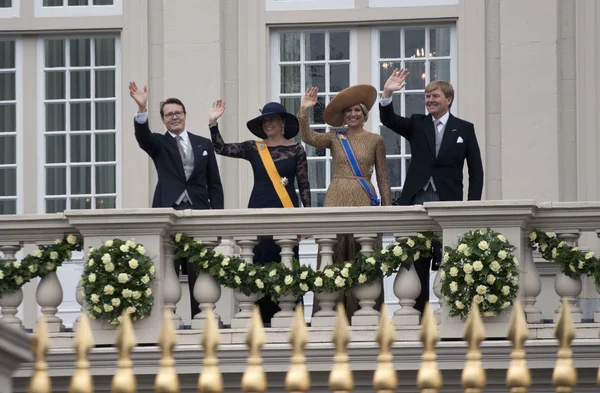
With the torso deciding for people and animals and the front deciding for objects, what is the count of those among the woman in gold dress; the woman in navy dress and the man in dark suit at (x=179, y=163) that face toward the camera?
3

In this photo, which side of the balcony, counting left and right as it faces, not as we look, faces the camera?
front

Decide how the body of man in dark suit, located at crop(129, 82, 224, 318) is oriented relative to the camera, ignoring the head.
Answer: toward the camera

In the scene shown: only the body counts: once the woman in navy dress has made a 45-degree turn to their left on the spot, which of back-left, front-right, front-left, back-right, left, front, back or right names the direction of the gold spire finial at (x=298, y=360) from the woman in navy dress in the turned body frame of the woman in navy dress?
front-right

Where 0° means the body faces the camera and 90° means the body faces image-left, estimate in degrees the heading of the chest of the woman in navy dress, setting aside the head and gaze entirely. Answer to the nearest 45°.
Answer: approximately 0°

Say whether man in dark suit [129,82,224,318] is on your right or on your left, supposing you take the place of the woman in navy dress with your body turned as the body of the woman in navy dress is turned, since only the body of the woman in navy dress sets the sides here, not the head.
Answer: on your right

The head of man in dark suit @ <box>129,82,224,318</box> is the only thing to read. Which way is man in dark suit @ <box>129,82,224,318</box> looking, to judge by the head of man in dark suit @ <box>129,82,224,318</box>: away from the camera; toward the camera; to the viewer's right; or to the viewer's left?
toward the camera

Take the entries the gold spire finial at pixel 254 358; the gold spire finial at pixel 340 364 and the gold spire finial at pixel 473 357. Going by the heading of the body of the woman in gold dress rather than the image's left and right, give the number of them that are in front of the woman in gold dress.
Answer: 3

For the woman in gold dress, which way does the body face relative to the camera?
toward the camera

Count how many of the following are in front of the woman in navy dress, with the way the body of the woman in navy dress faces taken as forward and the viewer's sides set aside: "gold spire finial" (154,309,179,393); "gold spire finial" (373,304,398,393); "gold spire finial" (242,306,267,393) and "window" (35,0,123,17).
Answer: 3

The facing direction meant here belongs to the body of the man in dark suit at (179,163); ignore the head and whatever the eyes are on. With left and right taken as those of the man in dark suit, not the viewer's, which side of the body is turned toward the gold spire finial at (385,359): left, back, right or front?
front

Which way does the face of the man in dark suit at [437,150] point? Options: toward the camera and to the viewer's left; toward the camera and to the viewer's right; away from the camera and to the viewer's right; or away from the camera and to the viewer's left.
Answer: toward the camera and to the viewer's left

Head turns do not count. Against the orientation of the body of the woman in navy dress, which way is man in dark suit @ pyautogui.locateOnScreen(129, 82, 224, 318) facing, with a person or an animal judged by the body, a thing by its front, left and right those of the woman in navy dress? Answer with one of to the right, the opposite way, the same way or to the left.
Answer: the same way

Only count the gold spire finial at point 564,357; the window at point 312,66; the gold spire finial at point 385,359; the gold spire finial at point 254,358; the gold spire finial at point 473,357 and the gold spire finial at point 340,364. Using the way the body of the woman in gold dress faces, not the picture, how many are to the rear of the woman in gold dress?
1

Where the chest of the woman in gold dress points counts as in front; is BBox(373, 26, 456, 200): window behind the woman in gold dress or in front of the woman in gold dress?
behind
